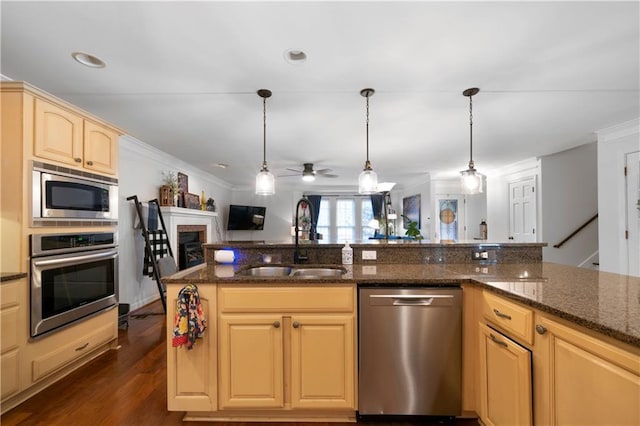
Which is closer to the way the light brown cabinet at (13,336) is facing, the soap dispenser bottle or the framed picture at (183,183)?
the soap dispenser bottle

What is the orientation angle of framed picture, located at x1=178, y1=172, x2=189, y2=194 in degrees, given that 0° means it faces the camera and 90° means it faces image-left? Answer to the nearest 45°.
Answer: approximately 315°

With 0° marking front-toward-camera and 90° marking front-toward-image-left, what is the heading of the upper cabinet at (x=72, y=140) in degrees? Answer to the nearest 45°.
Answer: approximately 315°

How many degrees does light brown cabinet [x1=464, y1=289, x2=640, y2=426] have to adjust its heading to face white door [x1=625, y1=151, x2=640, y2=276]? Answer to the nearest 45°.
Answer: approximately 135° to its right

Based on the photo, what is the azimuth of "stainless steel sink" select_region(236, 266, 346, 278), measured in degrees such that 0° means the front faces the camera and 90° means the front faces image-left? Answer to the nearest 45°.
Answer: approximately 0°

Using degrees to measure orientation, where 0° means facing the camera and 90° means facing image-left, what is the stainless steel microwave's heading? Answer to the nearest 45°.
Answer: approximately 315°

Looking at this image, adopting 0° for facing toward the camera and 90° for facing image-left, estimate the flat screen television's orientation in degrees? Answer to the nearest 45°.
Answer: approximately 315°
